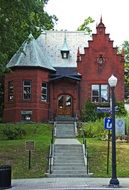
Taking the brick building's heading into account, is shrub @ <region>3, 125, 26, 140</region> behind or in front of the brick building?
in front

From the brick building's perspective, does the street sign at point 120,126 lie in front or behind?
in front

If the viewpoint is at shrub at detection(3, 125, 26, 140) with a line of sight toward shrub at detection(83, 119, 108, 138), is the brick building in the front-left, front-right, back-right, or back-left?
front-left

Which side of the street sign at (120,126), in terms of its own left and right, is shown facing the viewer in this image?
front

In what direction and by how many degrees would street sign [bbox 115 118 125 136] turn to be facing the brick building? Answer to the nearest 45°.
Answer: approximately 135° to its right

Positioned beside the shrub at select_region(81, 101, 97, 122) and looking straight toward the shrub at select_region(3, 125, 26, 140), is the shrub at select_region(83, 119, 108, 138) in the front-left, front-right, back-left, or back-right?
front-left

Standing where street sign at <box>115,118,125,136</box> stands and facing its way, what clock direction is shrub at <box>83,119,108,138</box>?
The shrub is roughly at 5 o'clock from the street sign.

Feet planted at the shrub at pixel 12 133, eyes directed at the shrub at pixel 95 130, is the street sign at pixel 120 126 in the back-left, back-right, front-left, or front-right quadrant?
front-right

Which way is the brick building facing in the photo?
toward the camera

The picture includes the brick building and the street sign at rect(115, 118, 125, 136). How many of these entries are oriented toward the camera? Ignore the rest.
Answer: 2
